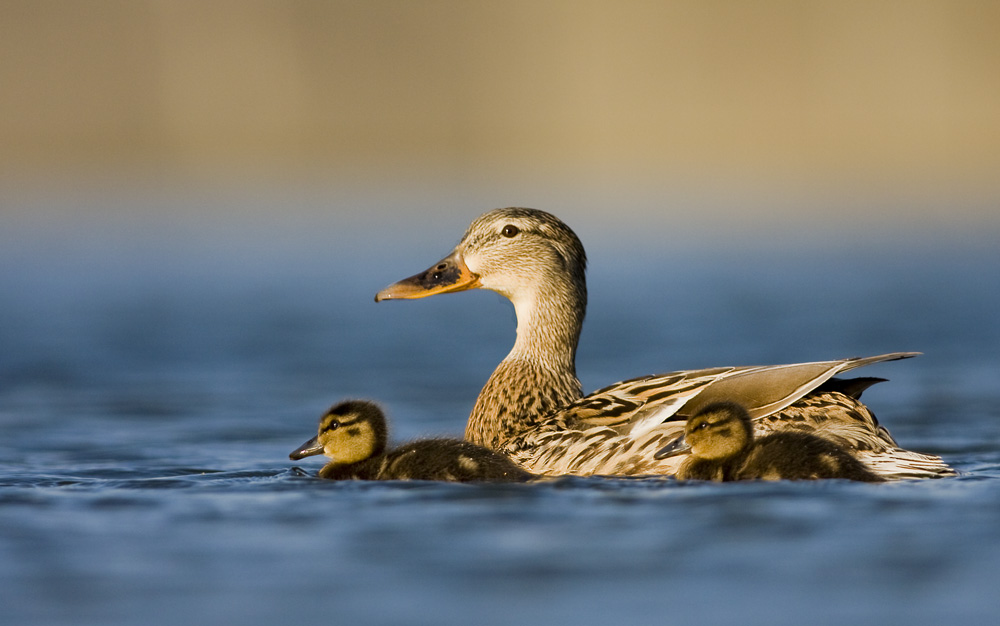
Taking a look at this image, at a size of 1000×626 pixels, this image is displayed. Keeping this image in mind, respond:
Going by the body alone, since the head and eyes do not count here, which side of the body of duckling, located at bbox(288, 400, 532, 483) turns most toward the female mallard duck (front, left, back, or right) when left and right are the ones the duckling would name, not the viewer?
back

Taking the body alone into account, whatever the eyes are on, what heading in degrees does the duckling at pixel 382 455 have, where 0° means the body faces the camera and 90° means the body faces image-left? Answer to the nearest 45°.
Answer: approximately 90°

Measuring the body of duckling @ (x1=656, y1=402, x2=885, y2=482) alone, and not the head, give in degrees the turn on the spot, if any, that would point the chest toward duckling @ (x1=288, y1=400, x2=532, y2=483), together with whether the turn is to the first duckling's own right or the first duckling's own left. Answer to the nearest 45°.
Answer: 0° — it already faces it

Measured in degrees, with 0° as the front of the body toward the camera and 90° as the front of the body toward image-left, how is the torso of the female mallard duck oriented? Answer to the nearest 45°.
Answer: approximately 90°

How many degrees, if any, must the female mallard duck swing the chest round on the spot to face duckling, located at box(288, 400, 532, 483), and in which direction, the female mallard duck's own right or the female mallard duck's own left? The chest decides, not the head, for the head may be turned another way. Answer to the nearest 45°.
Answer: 0° — it already faces it

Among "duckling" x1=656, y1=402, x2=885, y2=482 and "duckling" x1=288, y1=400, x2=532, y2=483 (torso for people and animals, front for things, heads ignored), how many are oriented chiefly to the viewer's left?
2

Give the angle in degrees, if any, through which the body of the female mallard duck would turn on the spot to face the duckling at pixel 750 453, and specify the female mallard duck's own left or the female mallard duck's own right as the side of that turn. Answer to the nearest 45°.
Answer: approximately 135° to the female mallard duck's own left

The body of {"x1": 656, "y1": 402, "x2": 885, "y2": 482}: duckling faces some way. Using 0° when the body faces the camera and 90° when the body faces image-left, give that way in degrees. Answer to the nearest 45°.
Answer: approximately 90°
